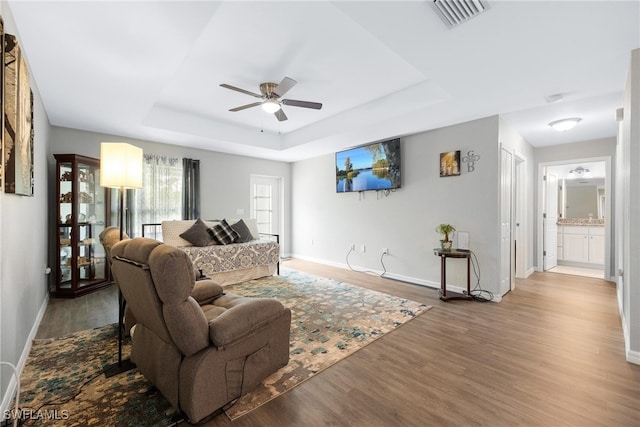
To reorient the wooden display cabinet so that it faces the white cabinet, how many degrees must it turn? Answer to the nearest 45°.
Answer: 0° — it already faces it

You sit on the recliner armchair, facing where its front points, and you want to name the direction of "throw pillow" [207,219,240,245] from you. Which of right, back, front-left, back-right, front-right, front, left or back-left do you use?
front-left

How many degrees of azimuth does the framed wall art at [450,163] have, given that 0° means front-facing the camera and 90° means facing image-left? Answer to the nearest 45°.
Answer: approximately 45°

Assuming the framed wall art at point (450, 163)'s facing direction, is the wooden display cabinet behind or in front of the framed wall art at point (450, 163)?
in front

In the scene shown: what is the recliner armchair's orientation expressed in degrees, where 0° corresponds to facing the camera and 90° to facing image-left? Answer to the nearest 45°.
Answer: approximately 225°

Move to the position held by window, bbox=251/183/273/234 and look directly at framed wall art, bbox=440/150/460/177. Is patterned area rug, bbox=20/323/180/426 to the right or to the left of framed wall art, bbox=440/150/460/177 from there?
right

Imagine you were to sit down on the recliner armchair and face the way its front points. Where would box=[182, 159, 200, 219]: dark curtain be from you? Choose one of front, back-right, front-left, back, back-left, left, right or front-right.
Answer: front-left

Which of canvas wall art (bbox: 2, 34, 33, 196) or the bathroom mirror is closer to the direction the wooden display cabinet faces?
the bathroom mirror

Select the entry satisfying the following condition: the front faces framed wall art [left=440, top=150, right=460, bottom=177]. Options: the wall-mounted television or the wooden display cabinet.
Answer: the wooden display cabinet

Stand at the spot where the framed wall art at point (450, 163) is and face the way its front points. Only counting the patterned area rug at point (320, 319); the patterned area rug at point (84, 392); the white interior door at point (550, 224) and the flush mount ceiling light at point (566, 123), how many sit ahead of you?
2

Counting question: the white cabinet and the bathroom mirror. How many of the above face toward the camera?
2

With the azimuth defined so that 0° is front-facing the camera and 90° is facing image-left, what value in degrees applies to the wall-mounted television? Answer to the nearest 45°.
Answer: approximately 45°
